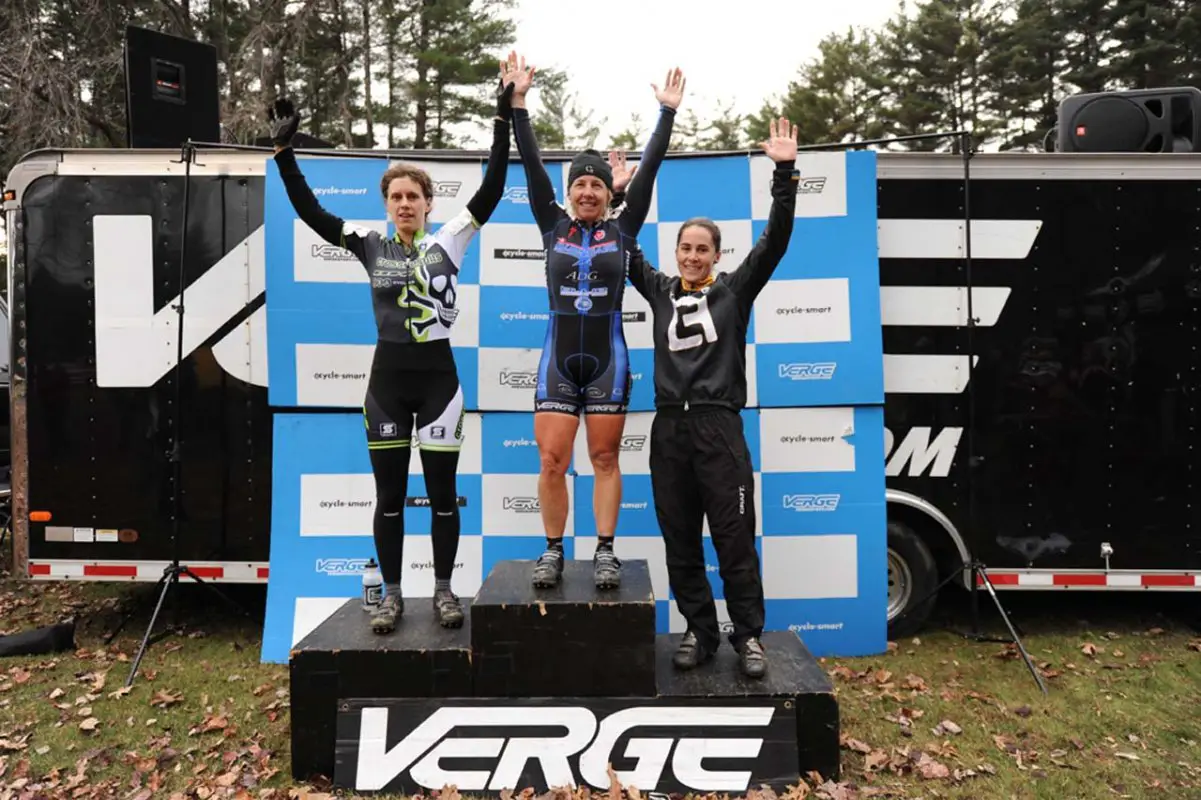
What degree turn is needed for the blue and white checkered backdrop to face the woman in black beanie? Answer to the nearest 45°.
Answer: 0° — it already faces them

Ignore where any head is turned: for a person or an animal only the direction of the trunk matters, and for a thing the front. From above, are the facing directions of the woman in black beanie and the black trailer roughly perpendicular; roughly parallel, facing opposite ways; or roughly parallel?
roughly perpendicular

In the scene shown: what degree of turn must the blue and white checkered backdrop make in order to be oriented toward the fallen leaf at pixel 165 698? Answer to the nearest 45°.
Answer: approximately 90° to its right

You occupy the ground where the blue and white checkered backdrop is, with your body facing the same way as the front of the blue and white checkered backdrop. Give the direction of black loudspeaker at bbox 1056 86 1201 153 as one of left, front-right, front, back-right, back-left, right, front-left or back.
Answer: left

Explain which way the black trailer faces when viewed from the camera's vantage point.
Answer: facing to the left of the viewer

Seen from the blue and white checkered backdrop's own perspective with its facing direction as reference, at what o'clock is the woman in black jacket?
The woman in black jacket is roughly at 11 o'clock from the blue and white checkered backdrop.
